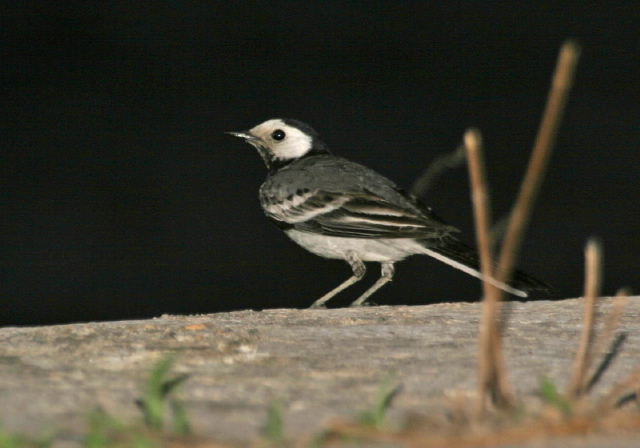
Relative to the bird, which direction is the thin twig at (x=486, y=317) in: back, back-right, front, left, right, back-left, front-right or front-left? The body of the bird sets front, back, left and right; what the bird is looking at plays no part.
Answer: left

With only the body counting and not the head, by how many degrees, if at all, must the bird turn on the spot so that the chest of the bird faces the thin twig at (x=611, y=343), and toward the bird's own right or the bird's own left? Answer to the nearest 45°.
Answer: approximately 90° to the bird's own left

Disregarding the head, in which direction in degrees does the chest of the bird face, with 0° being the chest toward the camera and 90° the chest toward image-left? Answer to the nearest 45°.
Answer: approximately 90°

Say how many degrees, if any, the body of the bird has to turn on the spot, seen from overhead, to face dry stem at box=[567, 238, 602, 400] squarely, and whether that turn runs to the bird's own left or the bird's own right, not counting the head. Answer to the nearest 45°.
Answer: approximately 90° to the bird's own left
